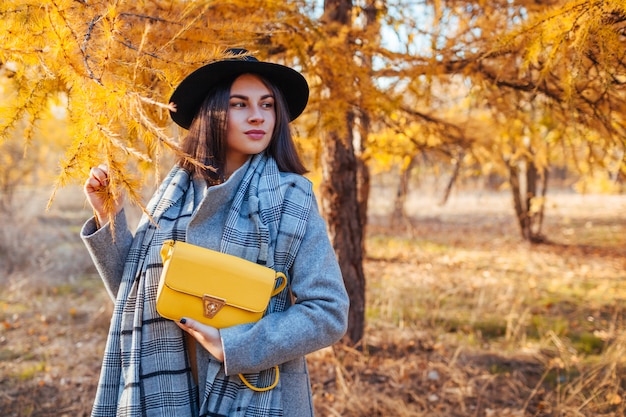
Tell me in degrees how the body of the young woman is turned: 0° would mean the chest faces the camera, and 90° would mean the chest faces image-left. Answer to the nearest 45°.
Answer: approximately 0°

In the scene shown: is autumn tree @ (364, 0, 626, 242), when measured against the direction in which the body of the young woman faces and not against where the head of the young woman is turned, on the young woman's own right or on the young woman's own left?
on the young woman's own left
